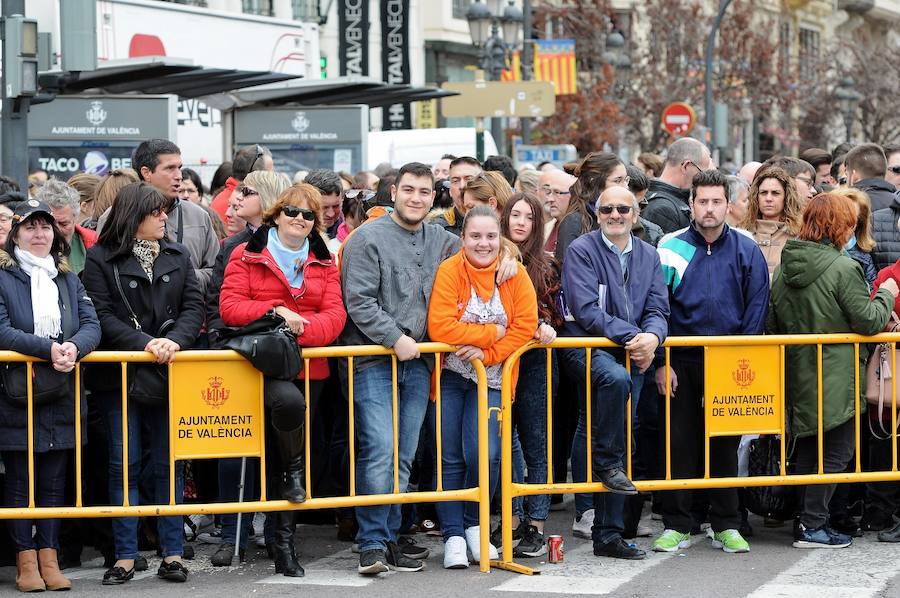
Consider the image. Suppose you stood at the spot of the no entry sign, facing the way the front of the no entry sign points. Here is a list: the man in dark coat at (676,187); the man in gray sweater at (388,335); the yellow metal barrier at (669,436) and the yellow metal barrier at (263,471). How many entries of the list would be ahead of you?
4

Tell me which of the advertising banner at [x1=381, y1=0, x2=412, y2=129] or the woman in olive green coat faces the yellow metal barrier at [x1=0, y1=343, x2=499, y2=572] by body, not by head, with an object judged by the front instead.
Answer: the advertising banner

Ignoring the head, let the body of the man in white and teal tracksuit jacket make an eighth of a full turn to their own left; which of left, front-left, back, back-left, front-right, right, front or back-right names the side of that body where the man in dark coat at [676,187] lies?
back-left

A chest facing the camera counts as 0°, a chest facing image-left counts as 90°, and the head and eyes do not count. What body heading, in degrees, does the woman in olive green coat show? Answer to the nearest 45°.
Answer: approximately 225°

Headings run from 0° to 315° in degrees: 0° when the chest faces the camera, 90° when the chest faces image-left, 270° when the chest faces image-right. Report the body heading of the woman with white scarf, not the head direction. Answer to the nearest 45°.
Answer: approximately 0°

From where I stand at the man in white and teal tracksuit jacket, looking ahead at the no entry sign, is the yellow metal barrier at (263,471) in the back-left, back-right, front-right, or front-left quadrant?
back-left

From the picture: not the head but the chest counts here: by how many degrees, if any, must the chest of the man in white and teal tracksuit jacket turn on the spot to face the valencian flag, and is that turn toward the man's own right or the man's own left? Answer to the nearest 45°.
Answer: approximately 180°
